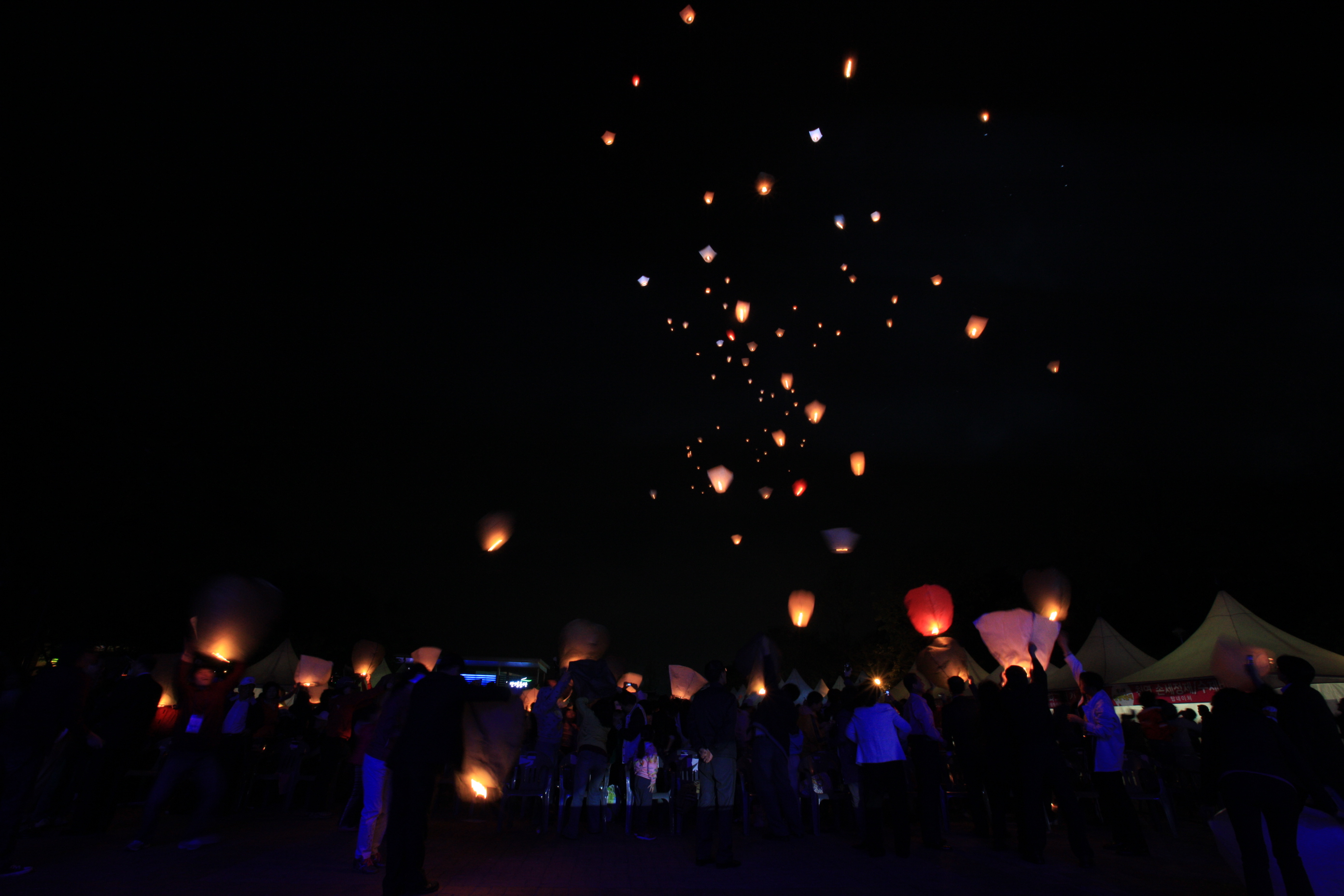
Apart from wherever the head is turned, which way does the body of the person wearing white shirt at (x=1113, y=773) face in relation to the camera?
to the viewer's left

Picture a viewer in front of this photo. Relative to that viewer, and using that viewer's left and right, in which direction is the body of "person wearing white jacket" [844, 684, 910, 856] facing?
facing away from the viewer

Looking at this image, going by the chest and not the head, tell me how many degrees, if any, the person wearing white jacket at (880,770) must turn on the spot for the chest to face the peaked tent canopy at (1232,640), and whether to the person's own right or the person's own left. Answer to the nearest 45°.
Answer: approximately 45° to the person's own right

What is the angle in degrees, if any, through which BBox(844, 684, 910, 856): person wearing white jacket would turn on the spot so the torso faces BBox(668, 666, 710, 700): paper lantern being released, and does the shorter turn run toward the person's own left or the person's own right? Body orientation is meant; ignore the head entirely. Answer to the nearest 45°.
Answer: approximately 45° to the person's own left

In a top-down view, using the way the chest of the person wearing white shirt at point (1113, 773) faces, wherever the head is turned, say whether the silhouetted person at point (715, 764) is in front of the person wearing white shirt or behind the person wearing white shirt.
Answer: in front

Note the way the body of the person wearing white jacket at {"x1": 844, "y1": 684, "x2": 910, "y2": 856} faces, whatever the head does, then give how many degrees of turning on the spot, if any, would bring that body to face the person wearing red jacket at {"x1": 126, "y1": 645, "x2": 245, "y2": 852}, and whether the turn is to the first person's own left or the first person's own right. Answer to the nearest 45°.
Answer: approximately 90° to the first person's own left

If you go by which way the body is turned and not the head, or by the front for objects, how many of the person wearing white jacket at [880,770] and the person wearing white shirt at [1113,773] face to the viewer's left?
1

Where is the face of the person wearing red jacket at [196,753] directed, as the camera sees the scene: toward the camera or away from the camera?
toward the camera

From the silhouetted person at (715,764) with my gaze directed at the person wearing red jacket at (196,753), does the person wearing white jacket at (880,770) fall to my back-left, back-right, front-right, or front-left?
back-right

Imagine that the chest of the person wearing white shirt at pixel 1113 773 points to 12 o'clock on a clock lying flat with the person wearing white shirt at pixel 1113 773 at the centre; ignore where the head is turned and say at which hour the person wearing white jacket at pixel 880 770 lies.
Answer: the person wearing white jacket at pixel 880 770 is roughly at 11 o'clock from the person wearing white shirt at pixel 1113 773.

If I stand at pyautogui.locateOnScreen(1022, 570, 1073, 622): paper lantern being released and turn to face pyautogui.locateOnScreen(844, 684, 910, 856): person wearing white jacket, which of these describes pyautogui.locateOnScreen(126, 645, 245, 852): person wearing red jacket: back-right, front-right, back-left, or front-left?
front-right

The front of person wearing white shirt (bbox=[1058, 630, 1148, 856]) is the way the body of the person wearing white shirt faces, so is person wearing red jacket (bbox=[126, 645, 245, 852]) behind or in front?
in front

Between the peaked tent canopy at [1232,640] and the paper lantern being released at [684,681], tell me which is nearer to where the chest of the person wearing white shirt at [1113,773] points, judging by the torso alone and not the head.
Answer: the paper lantern being released

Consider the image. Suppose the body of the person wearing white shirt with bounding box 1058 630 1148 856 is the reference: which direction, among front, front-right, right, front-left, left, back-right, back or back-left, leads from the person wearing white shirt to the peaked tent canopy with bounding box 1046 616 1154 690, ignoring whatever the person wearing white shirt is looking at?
right

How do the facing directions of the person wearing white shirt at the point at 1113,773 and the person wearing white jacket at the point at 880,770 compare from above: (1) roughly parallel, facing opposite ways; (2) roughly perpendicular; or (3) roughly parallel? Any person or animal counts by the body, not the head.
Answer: roughly perpendicular
